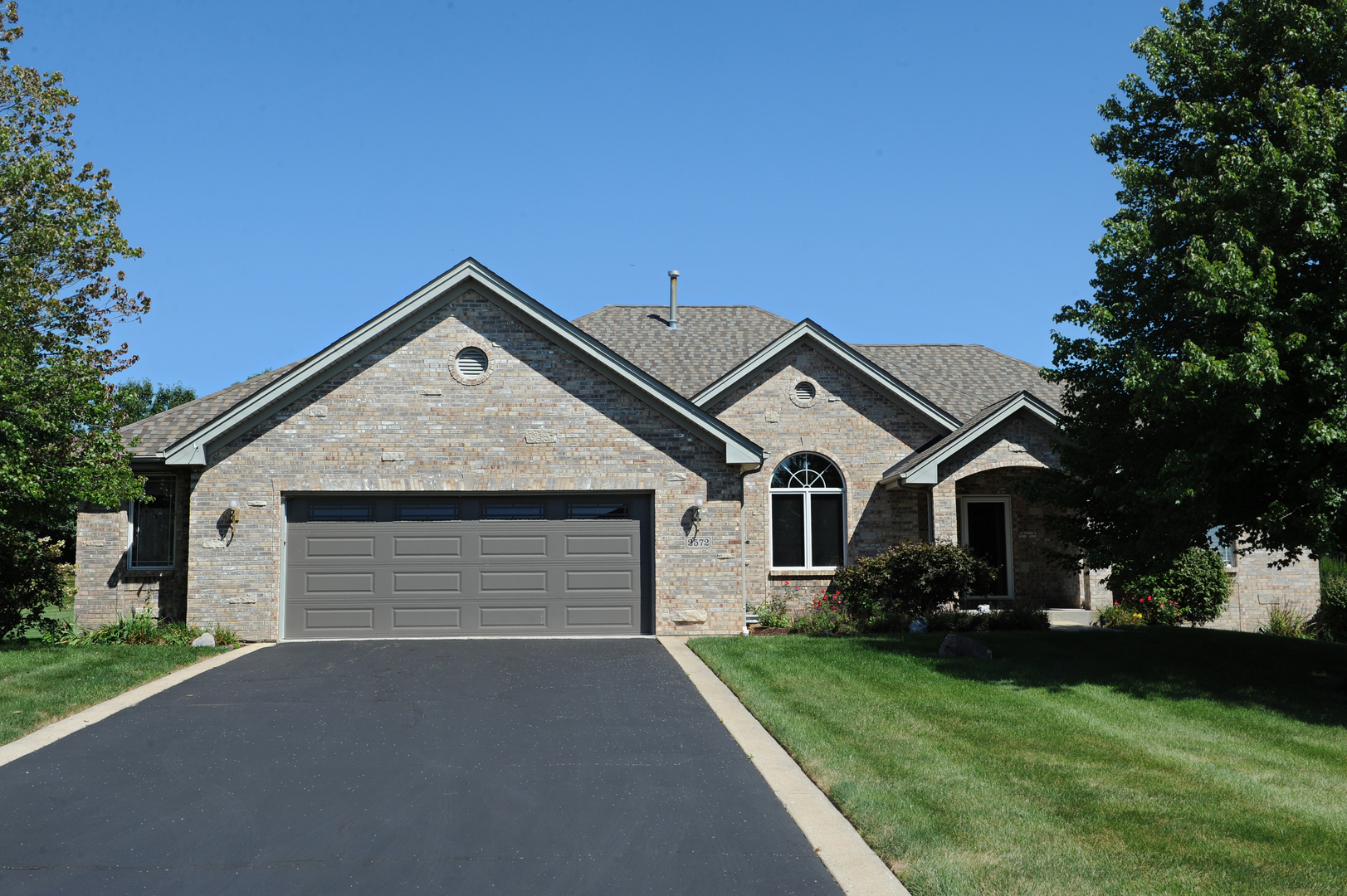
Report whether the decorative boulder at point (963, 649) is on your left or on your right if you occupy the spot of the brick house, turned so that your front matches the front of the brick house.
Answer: on your left

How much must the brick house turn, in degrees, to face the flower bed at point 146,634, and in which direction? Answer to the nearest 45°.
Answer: approximately 90° to its right

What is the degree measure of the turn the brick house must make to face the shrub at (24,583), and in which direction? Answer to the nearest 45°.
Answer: approximately 90° to its right

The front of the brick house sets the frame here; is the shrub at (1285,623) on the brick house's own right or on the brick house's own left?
on the brick house's own left

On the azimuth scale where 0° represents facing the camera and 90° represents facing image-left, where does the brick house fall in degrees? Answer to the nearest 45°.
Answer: approximately 0°

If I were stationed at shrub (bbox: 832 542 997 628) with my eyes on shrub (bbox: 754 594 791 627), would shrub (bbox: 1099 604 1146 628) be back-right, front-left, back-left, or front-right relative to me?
back-right

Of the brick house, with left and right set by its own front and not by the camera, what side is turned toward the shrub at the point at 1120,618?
left
